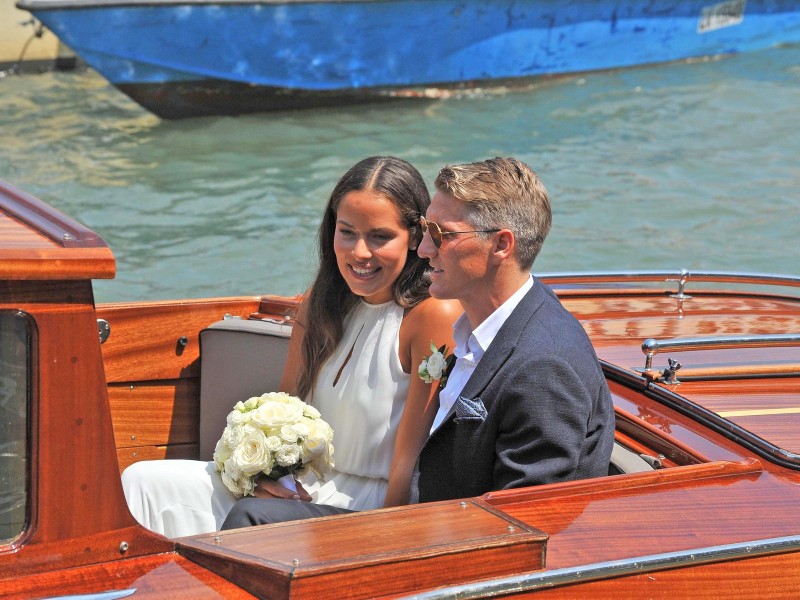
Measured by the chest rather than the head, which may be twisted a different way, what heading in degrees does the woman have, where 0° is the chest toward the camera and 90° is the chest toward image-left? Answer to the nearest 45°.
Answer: approximately 45°

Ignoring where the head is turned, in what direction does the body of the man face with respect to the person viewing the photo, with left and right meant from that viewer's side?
facing to the left of the viewer

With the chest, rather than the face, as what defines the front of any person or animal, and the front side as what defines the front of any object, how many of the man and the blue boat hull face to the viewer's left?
2

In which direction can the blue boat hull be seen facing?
to the viewer's left

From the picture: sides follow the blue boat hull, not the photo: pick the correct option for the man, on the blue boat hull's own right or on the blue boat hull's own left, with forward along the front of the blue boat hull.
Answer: on the blue boat hull's own left

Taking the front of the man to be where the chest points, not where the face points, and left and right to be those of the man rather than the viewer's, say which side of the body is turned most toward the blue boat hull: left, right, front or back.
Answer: right

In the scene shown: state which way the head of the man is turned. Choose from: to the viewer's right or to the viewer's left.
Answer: to the viewer's left

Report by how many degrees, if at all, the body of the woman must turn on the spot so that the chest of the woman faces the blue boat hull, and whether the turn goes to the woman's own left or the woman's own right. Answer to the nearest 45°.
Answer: approximately 135° to the woman's own right

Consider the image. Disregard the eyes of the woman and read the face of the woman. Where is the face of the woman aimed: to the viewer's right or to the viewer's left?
to the viewer's left
